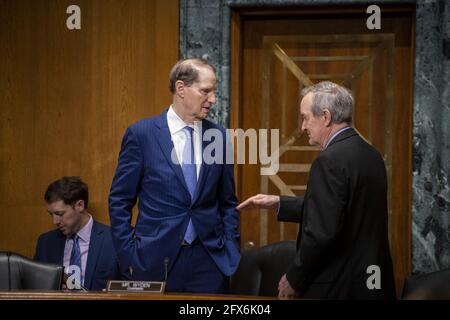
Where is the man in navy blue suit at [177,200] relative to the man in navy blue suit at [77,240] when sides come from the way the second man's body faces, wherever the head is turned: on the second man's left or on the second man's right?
on the second man's left

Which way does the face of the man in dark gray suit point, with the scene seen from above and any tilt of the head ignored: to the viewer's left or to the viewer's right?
to the viewer's left

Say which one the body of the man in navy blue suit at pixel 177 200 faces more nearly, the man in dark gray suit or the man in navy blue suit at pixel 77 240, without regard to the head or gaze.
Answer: the man in dark gray suit

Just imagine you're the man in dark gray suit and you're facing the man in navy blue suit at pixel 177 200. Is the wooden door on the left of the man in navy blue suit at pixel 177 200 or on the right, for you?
right

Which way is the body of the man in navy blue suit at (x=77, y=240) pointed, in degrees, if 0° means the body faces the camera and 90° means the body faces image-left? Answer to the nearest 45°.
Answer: approximately 45°

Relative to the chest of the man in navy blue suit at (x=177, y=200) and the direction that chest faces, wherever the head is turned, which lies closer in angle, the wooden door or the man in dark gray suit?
the man in dark gray suit

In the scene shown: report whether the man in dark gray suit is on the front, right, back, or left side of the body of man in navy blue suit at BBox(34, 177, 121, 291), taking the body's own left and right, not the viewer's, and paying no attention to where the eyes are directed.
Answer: left

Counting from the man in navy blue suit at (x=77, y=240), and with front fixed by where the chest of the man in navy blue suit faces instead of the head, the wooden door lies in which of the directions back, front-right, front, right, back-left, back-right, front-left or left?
back-left
